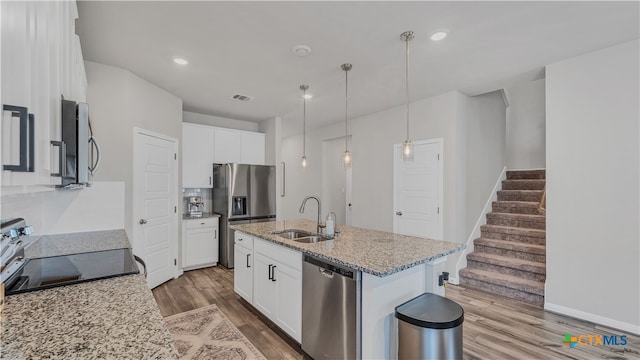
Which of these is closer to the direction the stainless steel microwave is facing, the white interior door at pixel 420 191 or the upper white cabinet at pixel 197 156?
the white interior door

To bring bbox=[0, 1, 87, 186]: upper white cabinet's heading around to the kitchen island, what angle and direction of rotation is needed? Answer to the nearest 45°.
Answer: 0° — it already faces it

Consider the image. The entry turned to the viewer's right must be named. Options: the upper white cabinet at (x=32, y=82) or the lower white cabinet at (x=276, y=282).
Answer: the upper white cabinet

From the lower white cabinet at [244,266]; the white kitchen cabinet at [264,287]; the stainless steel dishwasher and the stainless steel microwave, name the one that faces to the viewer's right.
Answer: the stainless steel microwave

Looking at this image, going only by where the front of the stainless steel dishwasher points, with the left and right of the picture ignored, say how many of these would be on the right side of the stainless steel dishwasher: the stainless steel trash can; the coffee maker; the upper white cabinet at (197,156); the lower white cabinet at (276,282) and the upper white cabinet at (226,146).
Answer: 4

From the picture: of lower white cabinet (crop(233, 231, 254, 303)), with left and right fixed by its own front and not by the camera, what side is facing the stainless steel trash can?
left

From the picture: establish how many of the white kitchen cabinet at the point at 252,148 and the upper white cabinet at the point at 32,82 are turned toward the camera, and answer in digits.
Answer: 1

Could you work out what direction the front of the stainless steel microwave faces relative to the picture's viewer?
facing to the right of the viewer

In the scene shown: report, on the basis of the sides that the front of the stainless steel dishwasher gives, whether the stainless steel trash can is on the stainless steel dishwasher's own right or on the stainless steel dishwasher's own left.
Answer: on the stainless steel dishwasher's own left

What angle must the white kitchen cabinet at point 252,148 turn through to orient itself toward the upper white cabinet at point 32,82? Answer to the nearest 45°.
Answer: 0° — it already faces it
